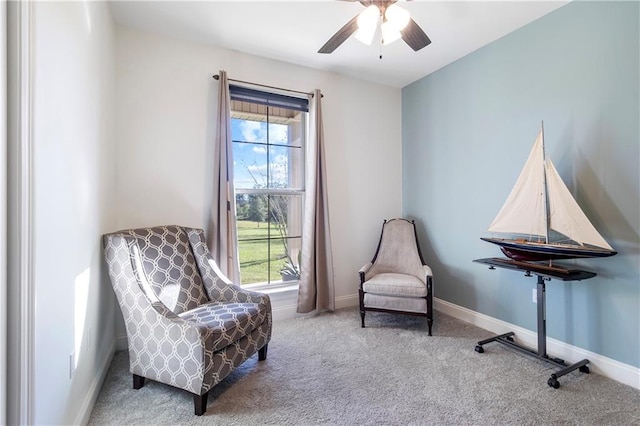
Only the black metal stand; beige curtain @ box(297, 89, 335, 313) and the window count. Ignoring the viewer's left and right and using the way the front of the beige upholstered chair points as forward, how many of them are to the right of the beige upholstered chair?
2

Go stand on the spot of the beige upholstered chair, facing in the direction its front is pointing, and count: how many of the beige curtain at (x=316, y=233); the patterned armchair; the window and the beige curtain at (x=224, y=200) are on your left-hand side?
0

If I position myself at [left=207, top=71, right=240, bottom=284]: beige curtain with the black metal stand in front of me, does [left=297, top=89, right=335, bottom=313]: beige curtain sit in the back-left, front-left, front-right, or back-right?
front-left

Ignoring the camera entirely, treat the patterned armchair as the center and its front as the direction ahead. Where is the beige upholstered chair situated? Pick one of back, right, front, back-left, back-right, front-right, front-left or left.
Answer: front-left

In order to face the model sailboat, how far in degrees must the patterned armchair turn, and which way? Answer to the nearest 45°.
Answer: approximately 45° to its left

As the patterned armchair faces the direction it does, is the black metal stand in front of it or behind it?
in front

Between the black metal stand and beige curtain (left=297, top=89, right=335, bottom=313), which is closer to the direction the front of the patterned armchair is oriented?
the black metal stand

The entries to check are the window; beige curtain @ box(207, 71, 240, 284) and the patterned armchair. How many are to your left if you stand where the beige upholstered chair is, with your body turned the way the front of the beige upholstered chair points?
0

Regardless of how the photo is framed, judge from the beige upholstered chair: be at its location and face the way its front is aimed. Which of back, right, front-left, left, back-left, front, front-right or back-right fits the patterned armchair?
front-right

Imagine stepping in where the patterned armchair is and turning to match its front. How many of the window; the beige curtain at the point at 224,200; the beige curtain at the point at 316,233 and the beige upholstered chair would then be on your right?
0

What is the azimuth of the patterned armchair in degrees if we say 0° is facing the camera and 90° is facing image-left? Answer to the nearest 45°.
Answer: approximately 315°

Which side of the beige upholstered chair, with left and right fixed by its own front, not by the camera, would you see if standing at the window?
right

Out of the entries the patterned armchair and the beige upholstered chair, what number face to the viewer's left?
0

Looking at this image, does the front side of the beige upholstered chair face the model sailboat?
no

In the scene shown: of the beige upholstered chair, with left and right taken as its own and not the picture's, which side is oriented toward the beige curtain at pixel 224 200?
right
